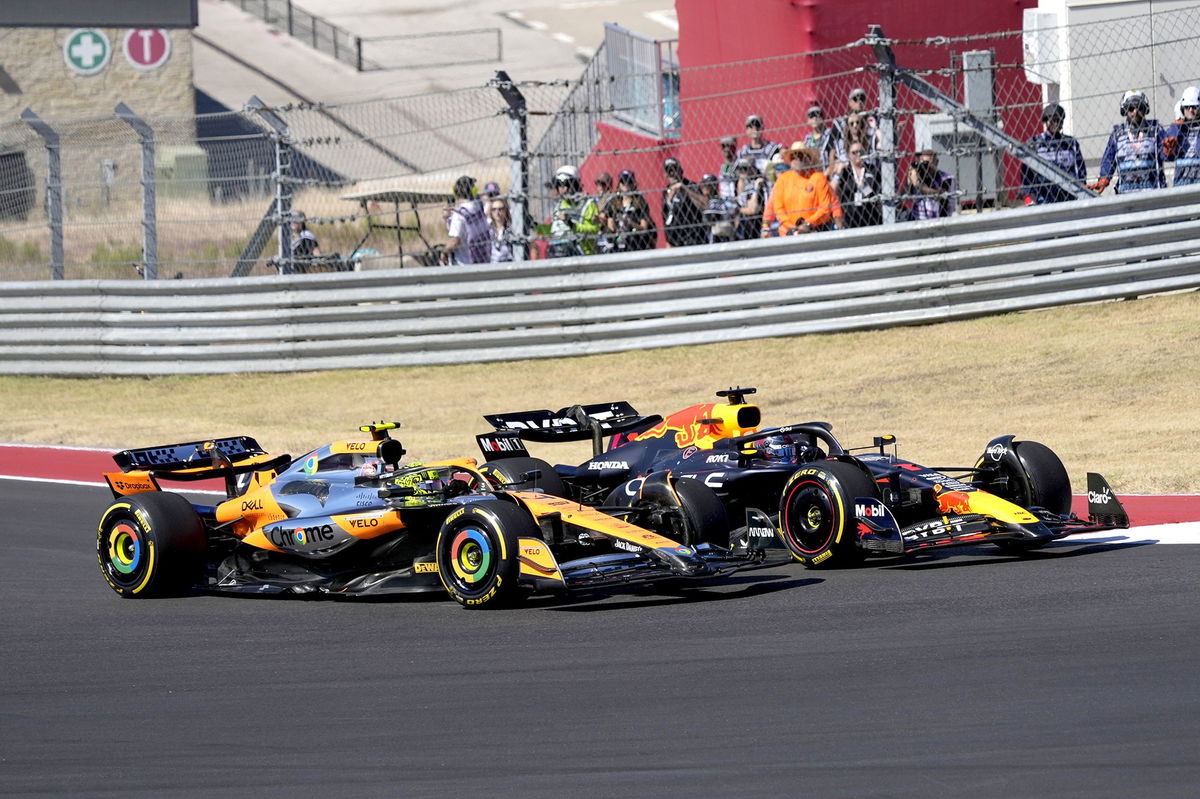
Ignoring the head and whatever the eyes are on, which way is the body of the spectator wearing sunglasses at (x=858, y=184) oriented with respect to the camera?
toward the camera

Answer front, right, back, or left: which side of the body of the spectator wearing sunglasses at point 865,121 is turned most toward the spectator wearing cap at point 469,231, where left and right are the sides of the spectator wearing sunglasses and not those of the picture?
right

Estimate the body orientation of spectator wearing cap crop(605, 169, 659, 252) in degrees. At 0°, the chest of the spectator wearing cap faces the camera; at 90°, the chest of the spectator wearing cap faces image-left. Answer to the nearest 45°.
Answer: approximately 0°

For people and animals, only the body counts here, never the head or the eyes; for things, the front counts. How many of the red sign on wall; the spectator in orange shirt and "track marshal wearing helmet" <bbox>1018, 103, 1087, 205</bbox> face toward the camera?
3

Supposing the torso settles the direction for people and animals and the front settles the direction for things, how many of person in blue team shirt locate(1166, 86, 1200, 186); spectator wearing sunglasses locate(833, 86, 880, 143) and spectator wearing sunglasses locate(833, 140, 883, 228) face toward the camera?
3

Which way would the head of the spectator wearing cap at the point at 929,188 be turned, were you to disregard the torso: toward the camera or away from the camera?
toward the camera

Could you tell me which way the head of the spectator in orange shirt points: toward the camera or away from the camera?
toward the camera

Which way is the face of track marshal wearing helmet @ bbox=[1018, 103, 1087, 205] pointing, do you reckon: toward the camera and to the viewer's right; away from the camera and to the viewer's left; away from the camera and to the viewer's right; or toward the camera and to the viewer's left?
toward the camera and to the viewer's left

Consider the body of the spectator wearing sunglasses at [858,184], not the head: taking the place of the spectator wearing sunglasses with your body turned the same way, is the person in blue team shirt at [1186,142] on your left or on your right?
on your left

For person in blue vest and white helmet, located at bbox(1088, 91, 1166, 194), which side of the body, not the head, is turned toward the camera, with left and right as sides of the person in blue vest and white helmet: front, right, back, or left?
front

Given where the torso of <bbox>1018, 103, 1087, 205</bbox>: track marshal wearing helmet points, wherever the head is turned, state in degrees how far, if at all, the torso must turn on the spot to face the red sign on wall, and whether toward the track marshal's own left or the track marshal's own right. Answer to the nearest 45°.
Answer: approximately 135° to the track marshal's own right

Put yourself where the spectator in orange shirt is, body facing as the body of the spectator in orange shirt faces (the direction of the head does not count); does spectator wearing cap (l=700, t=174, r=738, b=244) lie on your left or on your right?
on your right

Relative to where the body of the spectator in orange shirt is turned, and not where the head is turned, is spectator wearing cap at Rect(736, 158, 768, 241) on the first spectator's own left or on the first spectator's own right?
on the first spectator's own right

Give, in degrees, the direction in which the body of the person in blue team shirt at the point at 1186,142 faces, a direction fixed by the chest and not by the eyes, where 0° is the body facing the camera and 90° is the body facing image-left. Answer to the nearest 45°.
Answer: approximately 0°

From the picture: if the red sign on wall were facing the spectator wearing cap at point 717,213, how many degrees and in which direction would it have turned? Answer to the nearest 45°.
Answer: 0° — it already faces them
